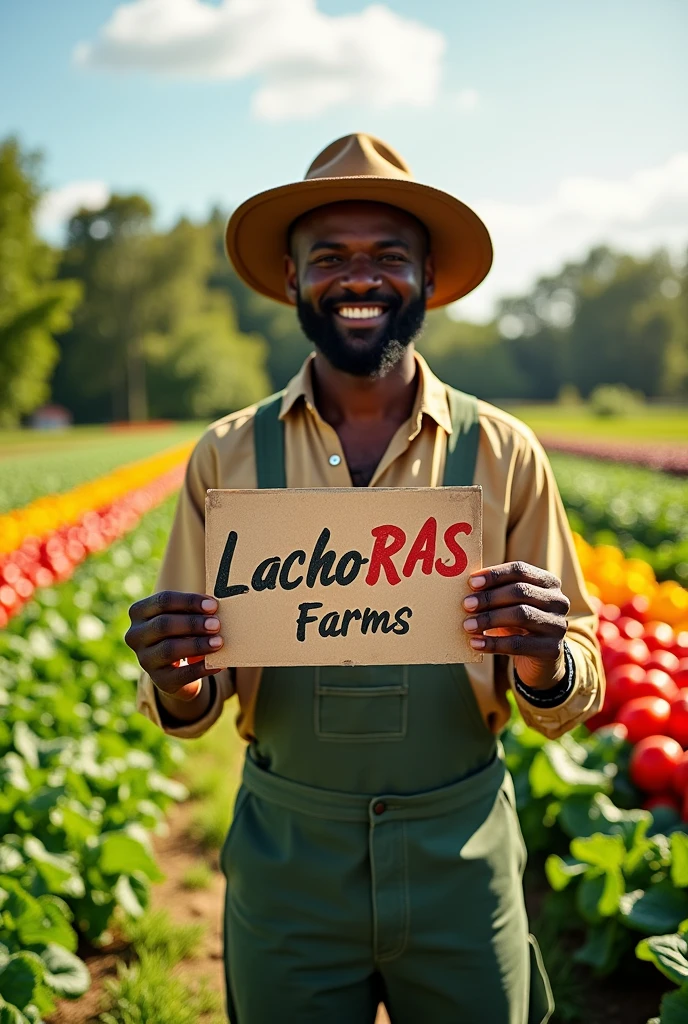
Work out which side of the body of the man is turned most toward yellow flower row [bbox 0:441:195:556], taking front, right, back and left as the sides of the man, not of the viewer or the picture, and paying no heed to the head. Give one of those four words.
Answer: back

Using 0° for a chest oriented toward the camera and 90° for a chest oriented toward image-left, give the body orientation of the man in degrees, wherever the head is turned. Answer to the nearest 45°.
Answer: approximately 0°

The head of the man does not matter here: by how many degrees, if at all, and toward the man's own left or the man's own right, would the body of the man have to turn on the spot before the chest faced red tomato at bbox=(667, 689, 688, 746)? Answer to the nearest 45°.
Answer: approximately 135° to the man's own left

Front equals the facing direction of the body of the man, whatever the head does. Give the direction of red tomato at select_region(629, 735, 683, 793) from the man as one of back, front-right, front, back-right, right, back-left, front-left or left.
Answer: back-left

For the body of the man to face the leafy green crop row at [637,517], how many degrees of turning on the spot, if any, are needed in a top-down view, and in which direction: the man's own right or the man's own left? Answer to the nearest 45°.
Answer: approximately 180°

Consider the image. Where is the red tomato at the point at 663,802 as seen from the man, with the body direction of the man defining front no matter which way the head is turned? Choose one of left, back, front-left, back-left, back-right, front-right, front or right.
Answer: back-left

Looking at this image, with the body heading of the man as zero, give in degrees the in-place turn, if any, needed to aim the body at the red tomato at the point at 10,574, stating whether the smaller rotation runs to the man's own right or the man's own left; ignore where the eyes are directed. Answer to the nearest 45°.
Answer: approximately 135° to the man's own right

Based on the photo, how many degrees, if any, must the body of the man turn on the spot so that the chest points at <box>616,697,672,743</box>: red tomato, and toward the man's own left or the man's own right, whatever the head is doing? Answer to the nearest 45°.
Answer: approximately 135° to the man's own left
